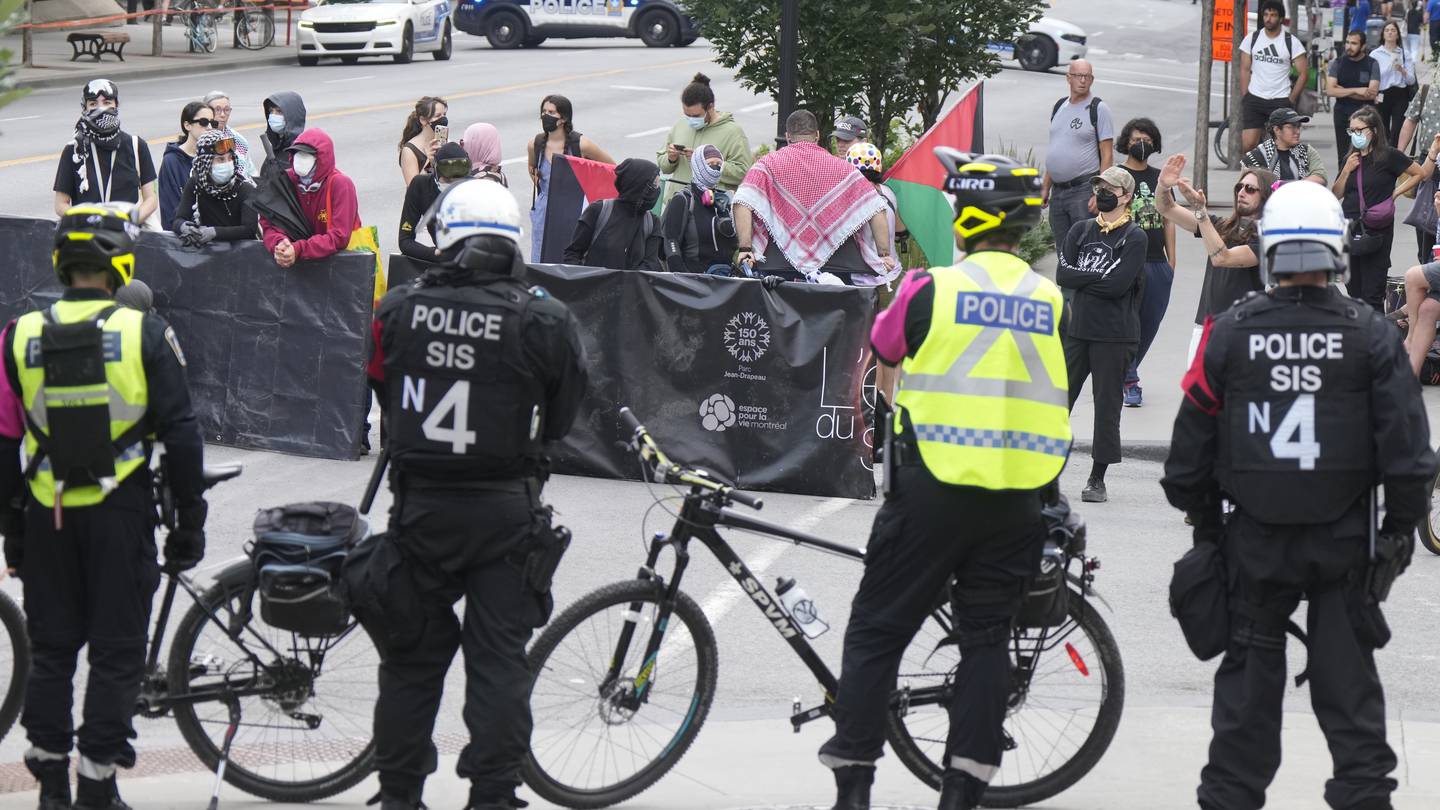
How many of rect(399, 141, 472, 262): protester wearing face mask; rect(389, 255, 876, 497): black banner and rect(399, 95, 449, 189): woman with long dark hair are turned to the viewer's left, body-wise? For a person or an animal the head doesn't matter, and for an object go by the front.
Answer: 0

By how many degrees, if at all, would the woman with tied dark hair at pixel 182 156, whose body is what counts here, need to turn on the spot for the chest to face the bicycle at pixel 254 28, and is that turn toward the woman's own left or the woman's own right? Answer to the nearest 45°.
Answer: approximately 135° to the woman's own left

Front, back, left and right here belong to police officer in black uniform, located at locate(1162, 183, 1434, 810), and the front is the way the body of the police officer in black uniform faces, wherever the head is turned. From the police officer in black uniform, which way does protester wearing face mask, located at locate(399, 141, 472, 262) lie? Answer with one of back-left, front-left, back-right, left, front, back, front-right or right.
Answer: front-left

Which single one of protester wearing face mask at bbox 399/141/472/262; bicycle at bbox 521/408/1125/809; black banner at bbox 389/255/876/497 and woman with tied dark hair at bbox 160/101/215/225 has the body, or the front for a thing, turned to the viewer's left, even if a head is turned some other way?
the bicycle

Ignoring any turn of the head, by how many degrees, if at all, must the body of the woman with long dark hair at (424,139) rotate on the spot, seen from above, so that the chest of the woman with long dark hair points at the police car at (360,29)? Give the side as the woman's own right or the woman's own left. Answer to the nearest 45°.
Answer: approximately 135° to the woman's own left

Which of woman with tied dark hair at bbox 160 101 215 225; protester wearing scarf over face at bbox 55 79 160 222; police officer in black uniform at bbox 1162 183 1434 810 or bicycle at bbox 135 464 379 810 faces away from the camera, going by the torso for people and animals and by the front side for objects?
the police officer in black uniform

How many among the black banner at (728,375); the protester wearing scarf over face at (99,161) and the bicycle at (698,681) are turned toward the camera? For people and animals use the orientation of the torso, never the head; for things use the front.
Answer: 2

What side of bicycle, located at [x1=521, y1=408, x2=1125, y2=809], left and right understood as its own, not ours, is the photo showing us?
left

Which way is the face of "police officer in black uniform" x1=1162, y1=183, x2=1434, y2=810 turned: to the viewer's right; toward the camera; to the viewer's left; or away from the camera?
away from the camera

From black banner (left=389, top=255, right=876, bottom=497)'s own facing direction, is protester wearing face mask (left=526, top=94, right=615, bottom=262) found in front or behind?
behind

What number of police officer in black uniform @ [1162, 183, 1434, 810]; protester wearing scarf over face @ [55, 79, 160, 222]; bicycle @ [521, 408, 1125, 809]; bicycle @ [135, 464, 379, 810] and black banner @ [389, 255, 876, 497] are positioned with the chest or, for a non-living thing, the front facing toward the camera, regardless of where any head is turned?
2

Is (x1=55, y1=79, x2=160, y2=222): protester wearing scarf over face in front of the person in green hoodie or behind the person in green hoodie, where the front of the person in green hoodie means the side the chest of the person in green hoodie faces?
in front

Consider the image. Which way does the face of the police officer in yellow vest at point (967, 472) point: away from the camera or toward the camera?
away from the camera

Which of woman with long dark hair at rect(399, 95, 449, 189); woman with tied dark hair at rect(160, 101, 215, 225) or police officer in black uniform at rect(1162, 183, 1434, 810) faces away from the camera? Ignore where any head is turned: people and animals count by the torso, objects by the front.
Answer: the police officer in black uniform

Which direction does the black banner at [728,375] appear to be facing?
toward the camera

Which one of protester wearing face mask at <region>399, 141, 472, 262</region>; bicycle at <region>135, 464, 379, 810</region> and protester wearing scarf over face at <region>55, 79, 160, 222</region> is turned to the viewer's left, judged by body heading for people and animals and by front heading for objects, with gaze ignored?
the bicycle

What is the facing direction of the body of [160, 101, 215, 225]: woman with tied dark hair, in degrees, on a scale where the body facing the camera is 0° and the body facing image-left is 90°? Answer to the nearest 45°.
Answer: approximately 315°

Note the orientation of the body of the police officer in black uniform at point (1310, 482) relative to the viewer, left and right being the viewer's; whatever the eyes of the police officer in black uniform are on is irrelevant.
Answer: facing away from the viewer

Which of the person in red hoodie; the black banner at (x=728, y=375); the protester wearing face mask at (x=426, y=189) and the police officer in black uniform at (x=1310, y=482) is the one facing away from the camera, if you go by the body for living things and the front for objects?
the police officer in black uniform
